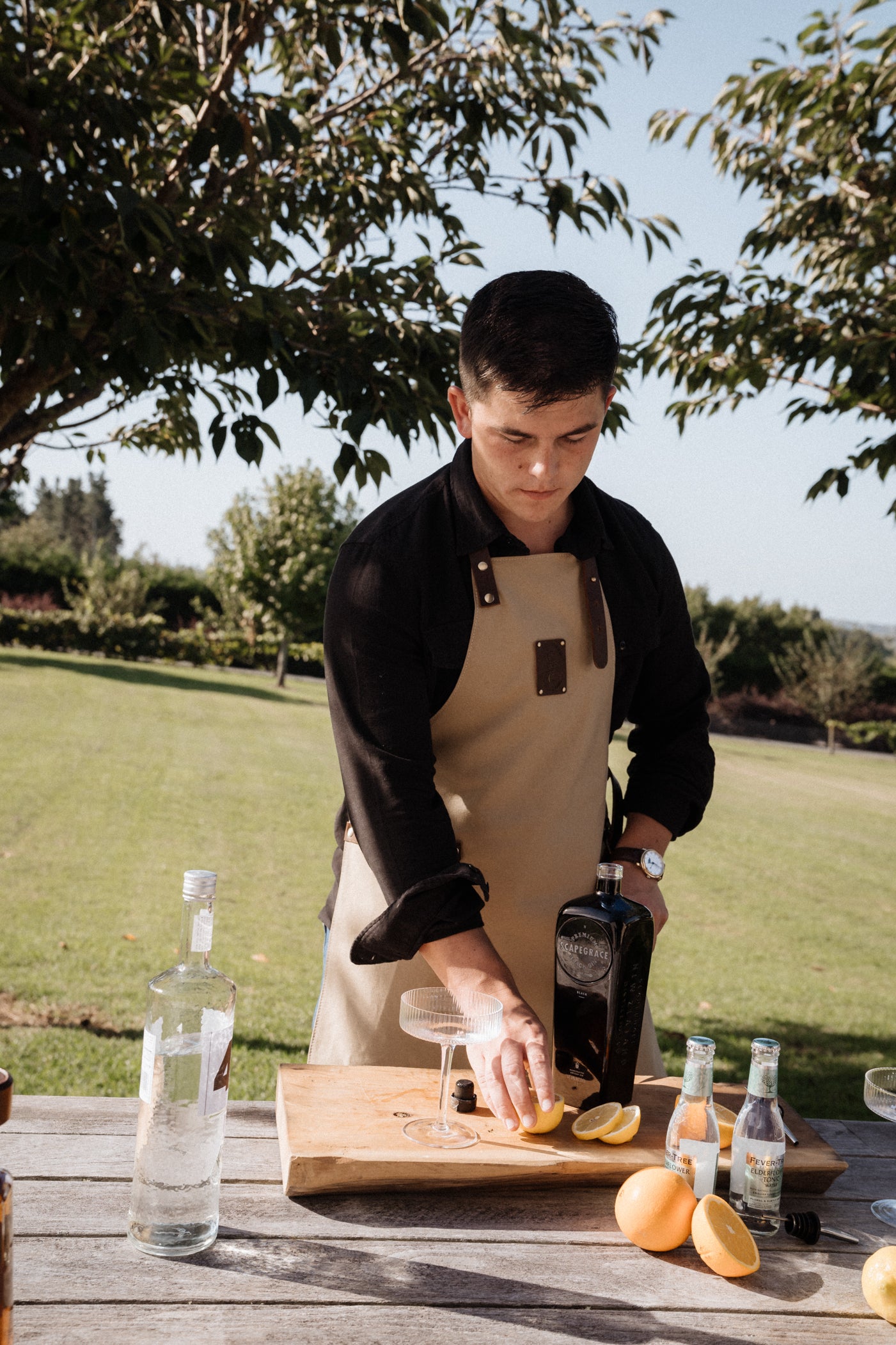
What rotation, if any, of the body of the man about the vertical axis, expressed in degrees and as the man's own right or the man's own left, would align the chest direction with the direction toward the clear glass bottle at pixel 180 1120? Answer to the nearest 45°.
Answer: approximately 90° to the man's own right

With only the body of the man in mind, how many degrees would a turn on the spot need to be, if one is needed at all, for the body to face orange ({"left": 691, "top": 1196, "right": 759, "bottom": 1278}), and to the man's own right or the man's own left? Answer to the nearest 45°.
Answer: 0° — they already face it

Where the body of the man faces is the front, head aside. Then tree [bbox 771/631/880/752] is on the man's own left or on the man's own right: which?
on the man's own left

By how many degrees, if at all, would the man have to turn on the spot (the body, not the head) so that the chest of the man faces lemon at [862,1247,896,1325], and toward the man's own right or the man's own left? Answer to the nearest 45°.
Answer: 0° — they already face it
